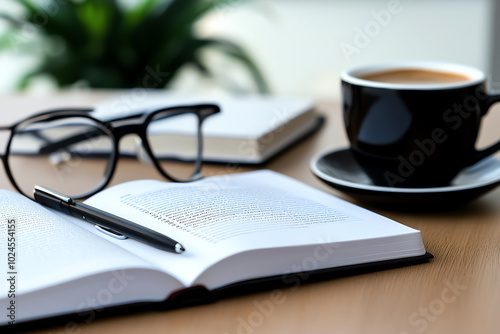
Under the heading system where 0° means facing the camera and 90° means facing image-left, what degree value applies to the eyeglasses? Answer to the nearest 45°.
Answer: approximately 315°

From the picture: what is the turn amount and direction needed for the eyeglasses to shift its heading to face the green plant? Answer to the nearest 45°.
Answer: approximately 135° to its left
